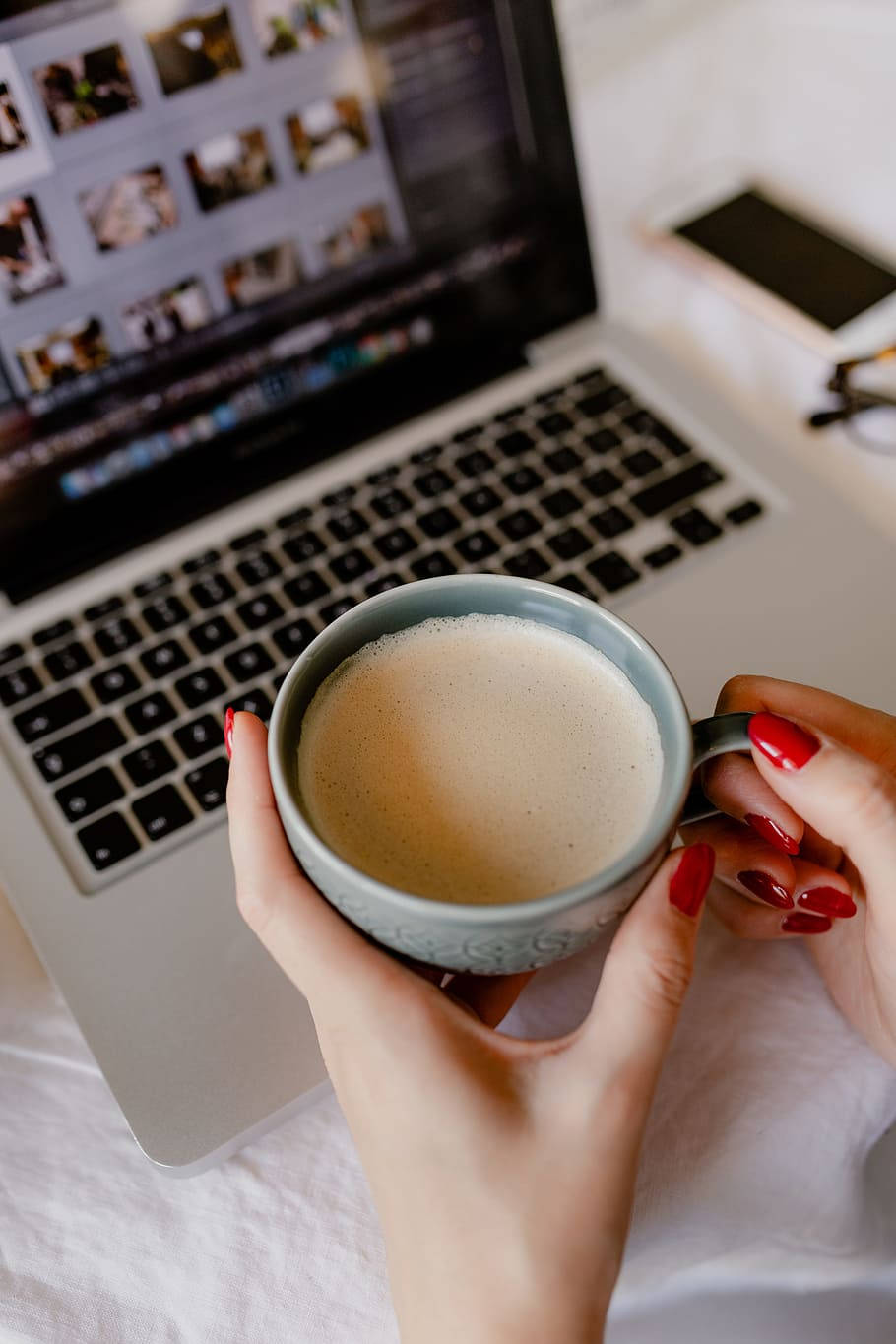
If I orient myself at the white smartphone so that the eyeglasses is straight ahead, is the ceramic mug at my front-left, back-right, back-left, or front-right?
front-right

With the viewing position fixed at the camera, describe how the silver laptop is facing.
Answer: facing the viewer and to the right of the viewer
